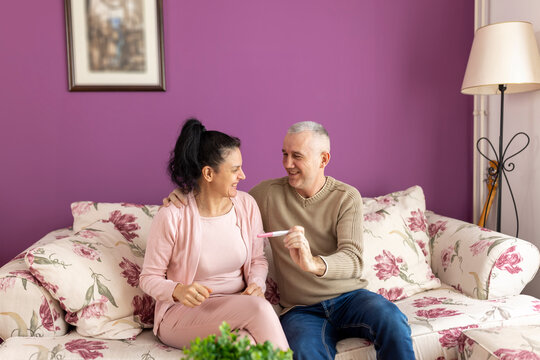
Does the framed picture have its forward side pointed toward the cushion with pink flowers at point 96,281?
yes

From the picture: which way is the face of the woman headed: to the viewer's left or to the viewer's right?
to the viewer's right

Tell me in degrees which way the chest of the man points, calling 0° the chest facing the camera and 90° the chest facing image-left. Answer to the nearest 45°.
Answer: approximately 0°

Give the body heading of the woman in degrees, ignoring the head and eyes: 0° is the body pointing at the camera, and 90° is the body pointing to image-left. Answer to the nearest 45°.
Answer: approximately 315°

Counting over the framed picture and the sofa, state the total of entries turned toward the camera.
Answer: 2

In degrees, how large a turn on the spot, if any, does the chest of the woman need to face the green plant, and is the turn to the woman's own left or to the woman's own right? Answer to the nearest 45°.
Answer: approximately 45° to the woman's own right

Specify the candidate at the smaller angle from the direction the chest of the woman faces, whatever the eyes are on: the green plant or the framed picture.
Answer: the green plant

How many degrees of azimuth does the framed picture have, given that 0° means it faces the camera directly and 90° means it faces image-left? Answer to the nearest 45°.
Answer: approximately 0°
